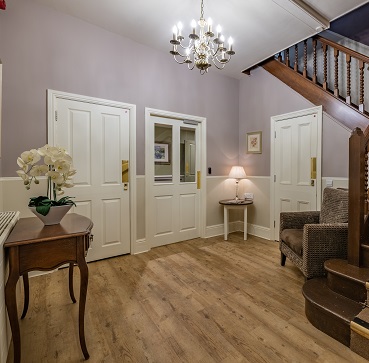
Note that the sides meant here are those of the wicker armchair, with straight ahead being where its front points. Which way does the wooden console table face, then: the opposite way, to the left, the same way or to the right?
the opposite way

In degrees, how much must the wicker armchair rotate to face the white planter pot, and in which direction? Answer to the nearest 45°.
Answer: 0° — it already faces it

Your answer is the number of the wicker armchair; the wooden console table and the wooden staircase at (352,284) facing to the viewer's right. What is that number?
1

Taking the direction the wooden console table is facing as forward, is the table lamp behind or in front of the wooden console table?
in front

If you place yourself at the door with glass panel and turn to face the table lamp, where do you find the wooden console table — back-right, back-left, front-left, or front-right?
back-right

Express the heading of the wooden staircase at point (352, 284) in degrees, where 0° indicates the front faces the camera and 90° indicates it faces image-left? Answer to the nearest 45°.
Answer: approximately 45°

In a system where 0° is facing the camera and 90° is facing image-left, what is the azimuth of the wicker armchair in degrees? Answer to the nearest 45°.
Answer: approximately 45°

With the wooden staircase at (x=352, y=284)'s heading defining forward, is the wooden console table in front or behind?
in front

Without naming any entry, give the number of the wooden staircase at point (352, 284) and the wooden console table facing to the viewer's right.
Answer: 1

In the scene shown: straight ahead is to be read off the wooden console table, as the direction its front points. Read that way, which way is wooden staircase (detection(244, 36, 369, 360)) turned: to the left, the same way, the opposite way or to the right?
the opposite way

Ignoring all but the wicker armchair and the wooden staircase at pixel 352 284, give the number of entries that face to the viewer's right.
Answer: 0

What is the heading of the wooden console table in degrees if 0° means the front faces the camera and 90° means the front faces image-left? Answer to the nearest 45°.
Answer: approximately 270°

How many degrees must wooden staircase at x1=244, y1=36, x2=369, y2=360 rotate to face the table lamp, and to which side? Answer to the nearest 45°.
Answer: approximately 90° to its right

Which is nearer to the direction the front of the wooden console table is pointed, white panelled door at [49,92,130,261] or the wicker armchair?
the wicker armchair
